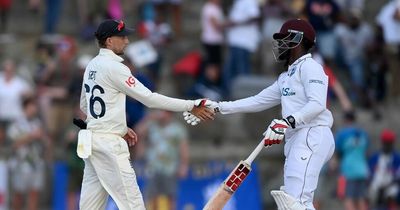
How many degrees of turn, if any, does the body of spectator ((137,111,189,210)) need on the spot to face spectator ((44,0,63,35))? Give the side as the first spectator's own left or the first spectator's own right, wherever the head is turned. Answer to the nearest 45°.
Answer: approximately 135° to the first spectator's own right

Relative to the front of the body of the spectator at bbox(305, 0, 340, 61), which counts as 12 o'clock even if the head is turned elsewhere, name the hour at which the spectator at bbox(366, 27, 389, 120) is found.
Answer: the spectator at bbox(366, 27, 389, 120) is roughly at 8 o'clock from the spectator at bbox(305, 0, 340, 61).

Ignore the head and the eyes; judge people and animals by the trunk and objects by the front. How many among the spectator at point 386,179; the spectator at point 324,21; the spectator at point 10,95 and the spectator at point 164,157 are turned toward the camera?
4

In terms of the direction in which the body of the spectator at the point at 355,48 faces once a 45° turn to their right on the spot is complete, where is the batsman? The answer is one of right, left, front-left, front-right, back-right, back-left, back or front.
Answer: front-left

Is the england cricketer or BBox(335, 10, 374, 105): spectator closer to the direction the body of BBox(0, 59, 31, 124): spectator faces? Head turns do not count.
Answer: the england cricketer

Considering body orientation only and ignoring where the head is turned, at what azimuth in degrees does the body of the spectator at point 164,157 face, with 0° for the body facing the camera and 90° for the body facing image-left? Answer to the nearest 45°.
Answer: approximately 0°

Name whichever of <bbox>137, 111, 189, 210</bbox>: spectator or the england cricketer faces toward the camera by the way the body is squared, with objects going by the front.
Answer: the spectator

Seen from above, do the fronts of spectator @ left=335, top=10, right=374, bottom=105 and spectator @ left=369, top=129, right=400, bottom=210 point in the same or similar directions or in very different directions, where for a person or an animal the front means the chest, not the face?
same or similar directions

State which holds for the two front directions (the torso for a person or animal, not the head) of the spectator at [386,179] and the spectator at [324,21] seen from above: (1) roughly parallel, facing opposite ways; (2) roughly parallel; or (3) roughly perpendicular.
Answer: roughly parallel

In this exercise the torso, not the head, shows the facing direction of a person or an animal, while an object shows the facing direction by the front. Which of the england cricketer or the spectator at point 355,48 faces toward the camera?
the spectator

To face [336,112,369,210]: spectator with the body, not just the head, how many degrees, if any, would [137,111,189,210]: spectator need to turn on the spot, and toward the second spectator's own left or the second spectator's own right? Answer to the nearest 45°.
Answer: approximately 90° to the second spectator's own left

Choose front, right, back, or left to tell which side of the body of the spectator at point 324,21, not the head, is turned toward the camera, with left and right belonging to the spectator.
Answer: front

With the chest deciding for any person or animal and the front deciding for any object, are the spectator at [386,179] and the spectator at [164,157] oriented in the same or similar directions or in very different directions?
same or similar directions

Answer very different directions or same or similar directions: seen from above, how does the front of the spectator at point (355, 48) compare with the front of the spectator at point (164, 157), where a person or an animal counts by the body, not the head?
same or similar directions

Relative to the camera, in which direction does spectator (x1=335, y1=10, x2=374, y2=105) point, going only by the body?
toward the camera

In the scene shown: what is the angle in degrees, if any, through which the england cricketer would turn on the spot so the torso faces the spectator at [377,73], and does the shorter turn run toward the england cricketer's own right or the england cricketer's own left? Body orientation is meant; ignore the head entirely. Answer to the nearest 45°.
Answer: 0° — they already face them
